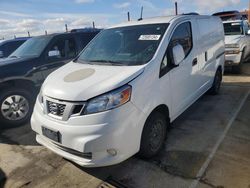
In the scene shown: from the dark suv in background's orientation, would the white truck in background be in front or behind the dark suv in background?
behind

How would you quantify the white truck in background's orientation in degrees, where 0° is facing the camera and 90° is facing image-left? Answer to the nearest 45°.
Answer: approximately 45°

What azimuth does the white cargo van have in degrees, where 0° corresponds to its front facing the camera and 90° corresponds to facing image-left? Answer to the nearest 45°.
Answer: approximately 45°

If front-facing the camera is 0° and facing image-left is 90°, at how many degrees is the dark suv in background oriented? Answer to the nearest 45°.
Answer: approximately 45°

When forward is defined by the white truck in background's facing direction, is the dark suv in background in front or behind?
in front

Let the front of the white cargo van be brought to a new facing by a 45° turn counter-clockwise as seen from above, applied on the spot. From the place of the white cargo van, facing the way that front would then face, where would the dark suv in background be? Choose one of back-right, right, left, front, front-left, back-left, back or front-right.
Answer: back-right
